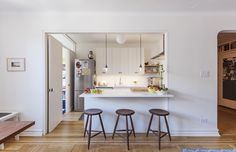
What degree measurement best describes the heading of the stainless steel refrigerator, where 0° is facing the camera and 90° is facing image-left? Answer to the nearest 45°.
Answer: approximately 0°

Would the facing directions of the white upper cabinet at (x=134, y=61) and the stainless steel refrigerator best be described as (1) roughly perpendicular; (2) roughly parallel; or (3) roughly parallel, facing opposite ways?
roughly parallel

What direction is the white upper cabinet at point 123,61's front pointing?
toward the camera

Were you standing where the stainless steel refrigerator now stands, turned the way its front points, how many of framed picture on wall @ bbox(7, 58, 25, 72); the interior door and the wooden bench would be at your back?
0

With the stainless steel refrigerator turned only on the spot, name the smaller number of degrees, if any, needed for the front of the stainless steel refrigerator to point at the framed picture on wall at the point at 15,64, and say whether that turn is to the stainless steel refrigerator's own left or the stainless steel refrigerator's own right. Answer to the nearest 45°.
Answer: approximately 45° to the stainless steel refrigerator's own right

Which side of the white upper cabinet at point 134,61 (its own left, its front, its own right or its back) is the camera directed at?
front

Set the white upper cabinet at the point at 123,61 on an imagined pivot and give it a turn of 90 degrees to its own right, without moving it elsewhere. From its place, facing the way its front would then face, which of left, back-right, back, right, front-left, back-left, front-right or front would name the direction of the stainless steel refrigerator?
front

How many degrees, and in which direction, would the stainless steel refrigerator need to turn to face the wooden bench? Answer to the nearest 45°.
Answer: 0° — it already faces it

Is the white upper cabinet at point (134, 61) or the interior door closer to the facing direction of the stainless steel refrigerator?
the interior door

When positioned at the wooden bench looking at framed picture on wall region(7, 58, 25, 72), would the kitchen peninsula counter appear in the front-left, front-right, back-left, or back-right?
front-right

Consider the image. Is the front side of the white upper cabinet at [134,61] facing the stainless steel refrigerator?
no

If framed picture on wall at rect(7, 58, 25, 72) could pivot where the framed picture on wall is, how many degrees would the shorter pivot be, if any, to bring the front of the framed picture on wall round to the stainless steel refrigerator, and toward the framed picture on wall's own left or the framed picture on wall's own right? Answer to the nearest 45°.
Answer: approximately 135° to the framed picture on wall's own left

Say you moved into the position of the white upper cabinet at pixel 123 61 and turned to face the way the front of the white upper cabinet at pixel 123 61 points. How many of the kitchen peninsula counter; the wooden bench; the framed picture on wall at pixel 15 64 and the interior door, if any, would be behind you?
0

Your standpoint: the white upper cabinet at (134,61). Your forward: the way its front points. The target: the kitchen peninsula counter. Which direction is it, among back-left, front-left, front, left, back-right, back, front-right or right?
front

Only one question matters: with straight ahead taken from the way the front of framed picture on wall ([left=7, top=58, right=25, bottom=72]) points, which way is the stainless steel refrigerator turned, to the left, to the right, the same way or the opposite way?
the same way

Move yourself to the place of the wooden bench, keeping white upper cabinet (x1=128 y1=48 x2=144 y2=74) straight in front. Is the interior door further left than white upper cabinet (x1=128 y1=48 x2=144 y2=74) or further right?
left
